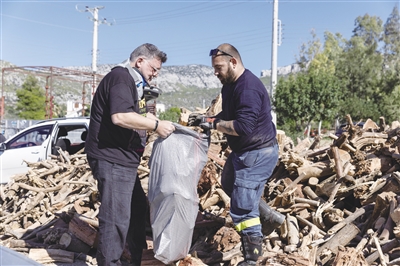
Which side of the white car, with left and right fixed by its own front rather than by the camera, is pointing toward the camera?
left

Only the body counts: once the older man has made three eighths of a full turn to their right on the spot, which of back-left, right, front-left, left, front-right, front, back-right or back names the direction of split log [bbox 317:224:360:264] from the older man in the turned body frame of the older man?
back-left

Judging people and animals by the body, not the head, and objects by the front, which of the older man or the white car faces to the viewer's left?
the white car

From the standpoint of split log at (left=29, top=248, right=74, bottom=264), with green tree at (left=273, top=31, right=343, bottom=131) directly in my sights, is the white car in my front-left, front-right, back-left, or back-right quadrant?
front-left

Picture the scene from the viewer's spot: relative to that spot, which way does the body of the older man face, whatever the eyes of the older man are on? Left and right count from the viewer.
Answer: facing to the right of the viewer

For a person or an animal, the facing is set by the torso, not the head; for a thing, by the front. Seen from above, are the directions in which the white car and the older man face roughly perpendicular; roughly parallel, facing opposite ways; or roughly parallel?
roughly parallel, facing opposite ways

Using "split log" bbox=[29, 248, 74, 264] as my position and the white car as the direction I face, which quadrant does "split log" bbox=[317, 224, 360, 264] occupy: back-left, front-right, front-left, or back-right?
back-right

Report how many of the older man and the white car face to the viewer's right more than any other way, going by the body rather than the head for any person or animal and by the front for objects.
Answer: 1

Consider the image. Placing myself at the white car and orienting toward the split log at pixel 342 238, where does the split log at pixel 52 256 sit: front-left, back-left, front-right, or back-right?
front-right

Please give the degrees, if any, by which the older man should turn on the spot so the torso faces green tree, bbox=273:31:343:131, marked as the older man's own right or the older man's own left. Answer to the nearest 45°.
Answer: approximately 45° to the older man's own left
